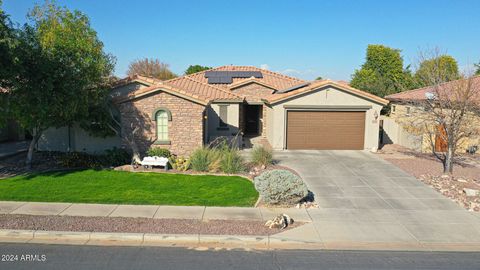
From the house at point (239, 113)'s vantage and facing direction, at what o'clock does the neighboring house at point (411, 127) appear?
The neighboring house is roughly at 9 o'clock from the house.

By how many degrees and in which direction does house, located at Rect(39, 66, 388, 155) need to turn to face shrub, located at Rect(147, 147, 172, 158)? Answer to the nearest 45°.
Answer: approximately 45° to its right

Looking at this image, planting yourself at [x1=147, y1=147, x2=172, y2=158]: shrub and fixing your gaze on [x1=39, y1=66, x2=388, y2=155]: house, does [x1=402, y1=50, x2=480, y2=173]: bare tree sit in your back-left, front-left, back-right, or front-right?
front-right

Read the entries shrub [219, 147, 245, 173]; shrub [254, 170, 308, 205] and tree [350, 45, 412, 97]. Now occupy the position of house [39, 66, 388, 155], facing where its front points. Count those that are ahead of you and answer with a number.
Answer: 2

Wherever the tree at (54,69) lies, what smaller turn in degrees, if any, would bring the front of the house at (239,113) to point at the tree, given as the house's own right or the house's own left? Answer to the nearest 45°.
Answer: approximately 45° to the house's own right

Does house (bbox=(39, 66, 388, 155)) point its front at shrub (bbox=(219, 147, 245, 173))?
yes

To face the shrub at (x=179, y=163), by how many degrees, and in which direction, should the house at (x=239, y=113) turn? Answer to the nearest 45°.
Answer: approximately 45° to its right

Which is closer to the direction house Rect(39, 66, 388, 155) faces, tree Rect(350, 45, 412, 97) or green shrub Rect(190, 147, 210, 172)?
the green shrub

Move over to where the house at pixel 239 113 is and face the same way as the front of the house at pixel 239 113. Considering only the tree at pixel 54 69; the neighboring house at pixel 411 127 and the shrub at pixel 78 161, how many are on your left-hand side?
1

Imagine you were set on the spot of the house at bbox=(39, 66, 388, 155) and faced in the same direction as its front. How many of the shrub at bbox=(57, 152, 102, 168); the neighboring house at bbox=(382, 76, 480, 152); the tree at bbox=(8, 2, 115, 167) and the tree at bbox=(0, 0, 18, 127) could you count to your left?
1

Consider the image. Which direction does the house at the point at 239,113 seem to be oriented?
toward the camera

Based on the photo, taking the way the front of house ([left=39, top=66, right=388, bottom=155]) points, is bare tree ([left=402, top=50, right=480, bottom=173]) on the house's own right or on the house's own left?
on the house's own left

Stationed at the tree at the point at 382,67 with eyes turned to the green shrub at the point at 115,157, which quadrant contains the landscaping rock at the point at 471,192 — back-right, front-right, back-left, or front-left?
front-left

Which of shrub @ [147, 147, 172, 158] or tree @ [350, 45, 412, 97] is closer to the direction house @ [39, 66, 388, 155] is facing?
the shrub

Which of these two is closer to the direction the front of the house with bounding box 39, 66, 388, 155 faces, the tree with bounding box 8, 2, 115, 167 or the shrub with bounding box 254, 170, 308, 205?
the shrub

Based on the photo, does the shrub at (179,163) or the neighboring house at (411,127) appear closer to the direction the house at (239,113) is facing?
the shrub

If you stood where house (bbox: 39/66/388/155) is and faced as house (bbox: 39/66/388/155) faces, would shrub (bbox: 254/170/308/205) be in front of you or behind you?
in front
